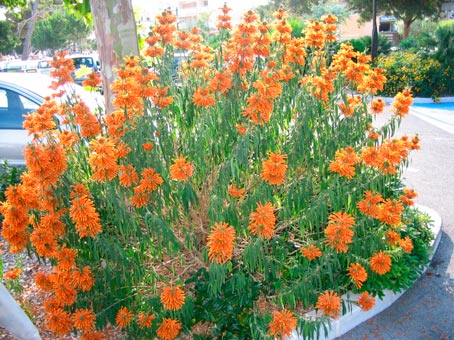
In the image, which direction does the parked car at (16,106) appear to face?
to the viewer's right

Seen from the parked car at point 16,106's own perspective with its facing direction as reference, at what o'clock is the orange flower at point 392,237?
The orange flower is roughly at 2 o'clock from the parked car.

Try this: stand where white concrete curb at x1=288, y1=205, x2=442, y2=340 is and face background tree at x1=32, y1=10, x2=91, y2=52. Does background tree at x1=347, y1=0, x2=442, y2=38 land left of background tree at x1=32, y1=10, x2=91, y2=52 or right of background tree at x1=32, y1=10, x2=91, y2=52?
right

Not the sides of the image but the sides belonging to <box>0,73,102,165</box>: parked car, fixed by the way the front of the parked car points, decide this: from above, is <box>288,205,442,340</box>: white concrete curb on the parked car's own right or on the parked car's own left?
on the parked car's own right

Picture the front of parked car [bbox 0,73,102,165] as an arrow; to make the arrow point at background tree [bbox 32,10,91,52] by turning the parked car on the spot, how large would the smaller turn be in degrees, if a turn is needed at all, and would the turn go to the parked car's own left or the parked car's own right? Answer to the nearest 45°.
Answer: approximately 90° to the parked car's own left
